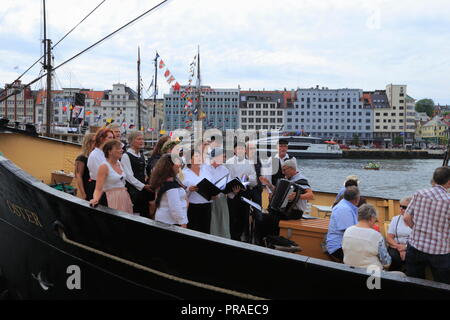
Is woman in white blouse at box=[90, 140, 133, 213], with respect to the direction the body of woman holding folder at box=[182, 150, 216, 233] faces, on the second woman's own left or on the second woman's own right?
on the second woman's own right

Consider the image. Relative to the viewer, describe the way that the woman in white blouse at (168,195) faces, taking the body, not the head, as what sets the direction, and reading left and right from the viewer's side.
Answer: facing to the right of the viewer

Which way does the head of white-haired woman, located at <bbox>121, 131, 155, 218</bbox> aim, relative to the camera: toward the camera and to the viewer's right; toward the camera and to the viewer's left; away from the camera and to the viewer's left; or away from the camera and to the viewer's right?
toward the camera and to the viewer's right

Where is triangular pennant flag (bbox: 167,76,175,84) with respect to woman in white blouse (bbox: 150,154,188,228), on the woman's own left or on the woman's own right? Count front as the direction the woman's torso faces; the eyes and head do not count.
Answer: on the woman's own left

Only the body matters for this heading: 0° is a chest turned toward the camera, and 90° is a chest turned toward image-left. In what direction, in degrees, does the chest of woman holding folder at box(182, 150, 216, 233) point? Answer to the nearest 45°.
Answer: approximately 315°

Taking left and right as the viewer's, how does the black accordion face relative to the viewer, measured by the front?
facing to the left of the viewer

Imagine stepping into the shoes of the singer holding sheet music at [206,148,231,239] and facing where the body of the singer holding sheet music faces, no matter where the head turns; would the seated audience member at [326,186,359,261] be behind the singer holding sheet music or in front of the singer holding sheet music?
in front

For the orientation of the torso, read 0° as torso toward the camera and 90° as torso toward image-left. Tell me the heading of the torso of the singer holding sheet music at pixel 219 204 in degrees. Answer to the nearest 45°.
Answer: approximately 315°

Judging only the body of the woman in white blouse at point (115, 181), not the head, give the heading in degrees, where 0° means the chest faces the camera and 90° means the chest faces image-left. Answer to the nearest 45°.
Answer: approximately 315°

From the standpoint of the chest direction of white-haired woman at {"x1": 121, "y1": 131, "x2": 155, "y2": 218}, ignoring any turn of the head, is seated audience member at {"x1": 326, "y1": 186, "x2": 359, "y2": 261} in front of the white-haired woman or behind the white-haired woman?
in front
